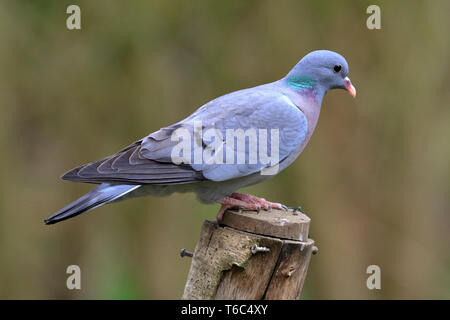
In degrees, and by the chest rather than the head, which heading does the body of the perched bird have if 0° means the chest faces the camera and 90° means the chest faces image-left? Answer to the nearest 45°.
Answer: approximately 270°
